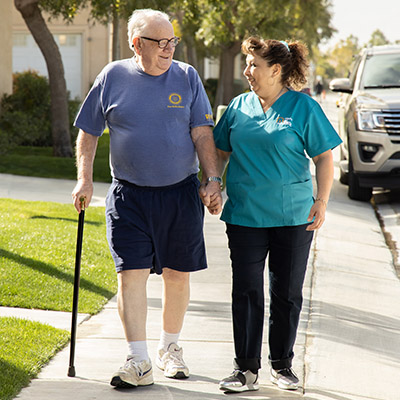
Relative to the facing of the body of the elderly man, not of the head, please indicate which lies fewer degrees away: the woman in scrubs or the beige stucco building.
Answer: the woman in scrubs

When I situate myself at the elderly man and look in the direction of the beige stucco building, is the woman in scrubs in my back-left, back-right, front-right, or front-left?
back-right

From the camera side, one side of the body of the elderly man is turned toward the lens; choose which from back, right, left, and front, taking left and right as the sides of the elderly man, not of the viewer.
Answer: front

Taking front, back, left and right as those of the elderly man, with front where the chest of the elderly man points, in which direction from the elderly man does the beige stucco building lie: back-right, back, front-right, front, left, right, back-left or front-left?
back

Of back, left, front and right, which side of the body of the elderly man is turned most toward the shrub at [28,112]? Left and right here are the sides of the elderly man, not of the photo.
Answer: back

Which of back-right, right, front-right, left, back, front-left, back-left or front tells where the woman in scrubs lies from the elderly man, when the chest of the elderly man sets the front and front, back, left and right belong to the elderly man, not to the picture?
left

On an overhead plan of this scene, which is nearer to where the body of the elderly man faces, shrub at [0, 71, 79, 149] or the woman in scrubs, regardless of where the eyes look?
the woman in scrubs

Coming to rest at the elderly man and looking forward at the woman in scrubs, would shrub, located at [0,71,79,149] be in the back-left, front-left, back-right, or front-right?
back-left

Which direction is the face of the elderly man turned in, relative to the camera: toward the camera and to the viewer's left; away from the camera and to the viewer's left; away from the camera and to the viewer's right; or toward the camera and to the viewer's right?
toward the camera and to the viewer's right
